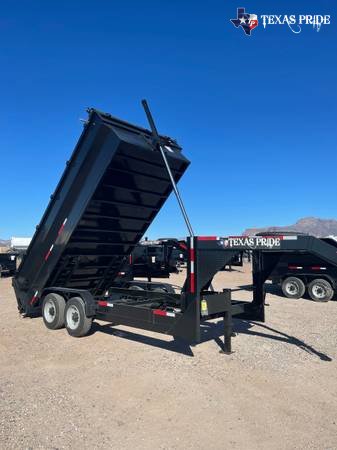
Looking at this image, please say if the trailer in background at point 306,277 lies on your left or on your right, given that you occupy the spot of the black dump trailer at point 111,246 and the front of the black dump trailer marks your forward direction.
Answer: on your left

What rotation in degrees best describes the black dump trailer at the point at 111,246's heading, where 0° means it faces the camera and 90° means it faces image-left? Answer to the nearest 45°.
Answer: approximately 315°

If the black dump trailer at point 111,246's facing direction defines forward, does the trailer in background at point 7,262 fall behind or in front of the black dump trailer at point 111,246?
behind
